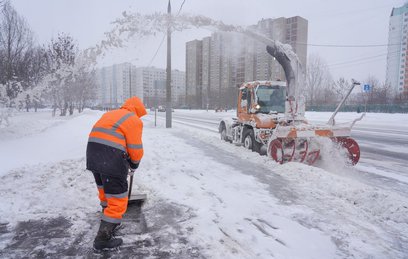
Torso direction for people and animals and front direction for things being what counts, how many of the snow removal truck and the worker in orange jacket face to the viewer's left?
0

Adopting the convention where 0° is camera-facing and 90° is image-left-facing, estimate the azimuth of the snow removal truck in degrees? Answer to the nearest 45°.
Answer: approximately 315°

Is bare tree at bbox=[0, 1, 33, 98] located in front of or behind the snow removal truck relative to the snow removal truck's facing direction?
behind

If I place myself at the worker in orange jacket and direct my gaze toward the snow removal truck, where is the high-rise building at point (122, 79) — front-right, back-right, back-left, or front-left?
front-left

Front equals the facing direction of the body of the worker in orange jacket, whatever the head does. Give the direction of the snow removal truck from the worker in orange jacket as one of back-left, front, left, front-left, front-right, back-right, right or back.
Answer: front

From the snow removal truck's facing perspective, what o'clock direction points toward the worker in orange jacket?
The worker in orange jacket is roughly at 2 o'clock from the snow removal truck.

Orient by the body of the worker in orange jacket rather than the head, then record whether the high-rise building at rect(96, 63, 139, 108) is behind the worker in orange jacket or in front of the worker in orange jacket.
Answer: in front

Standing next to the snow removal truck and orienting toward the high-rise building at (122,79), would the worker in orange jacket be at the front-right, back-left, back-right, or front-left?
back-left

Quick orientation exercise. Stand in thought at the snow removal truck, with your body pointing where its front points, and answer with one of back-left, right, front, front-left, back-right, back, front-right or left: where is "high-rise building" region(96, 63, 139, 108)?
back

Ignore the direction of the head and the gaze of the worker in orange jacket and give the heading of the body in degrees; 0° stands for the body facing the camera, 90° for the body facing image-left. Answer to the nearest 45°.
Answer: approximately 225°

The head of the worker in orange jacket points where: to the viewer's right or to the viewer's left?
to the viewer's right

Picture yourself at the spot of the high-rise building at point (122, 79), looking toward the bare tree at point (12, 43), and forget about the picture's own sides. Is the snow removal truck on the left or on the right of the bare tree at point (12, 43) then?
left
